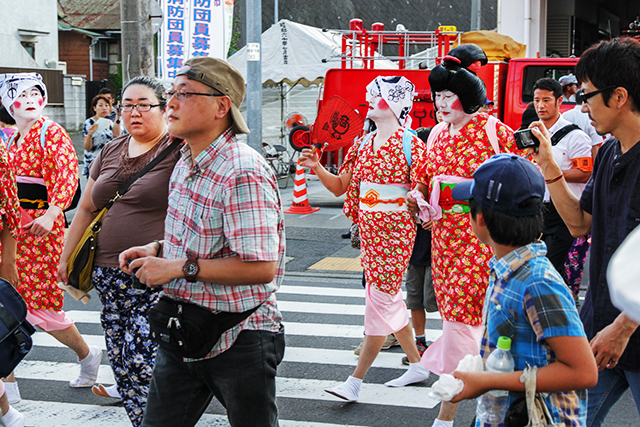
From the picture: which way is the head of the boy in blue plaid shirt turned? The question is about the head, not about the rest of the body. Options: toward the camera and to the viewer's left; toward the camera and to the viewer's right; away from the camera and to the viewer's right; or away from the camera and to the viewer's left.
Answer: away from the camera and to the viewer's left

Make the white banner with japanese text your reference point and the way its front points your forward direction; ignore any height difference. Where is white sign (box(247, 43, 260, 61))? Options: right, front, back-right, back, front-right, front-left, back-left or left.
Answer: left

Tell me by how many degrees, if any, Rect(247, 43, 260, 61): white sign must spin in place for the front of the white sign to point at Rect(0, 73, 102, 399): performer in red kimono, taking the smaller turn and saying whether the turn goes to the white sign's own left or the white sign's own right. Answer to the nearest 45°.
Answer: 0° — it already faces them

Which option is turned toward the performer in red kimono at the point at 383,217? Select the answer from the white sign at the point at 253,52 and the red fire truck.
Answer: the white sign

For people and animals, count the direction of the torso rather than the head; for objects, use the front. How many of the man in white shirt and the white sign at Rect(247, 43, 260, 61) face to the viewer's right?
0

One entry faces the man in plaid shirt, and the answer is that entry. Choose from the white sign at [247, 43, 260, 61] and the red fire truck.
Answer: the white sign

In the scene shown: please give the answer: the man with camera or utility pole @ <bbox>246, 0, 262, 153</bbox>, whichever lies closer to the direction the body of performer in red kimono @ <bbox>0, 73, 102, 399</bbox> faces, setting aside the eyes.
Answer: the man with camera

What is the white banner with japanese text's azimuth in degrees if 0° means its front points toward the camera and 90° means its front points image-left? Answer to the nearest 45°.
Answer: approximately 0°

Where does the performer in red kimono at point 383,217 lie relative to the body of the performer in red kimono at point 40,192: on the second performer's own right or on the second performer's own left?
on the second performer's own left

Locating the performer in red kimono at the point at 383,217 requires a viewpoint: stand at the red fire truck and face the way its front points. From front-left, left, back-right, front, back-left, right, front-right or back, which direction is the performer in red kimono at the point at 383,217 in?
right

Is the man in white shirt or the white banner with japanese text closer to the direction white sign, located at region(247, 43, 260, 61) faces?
the man in white shirt
